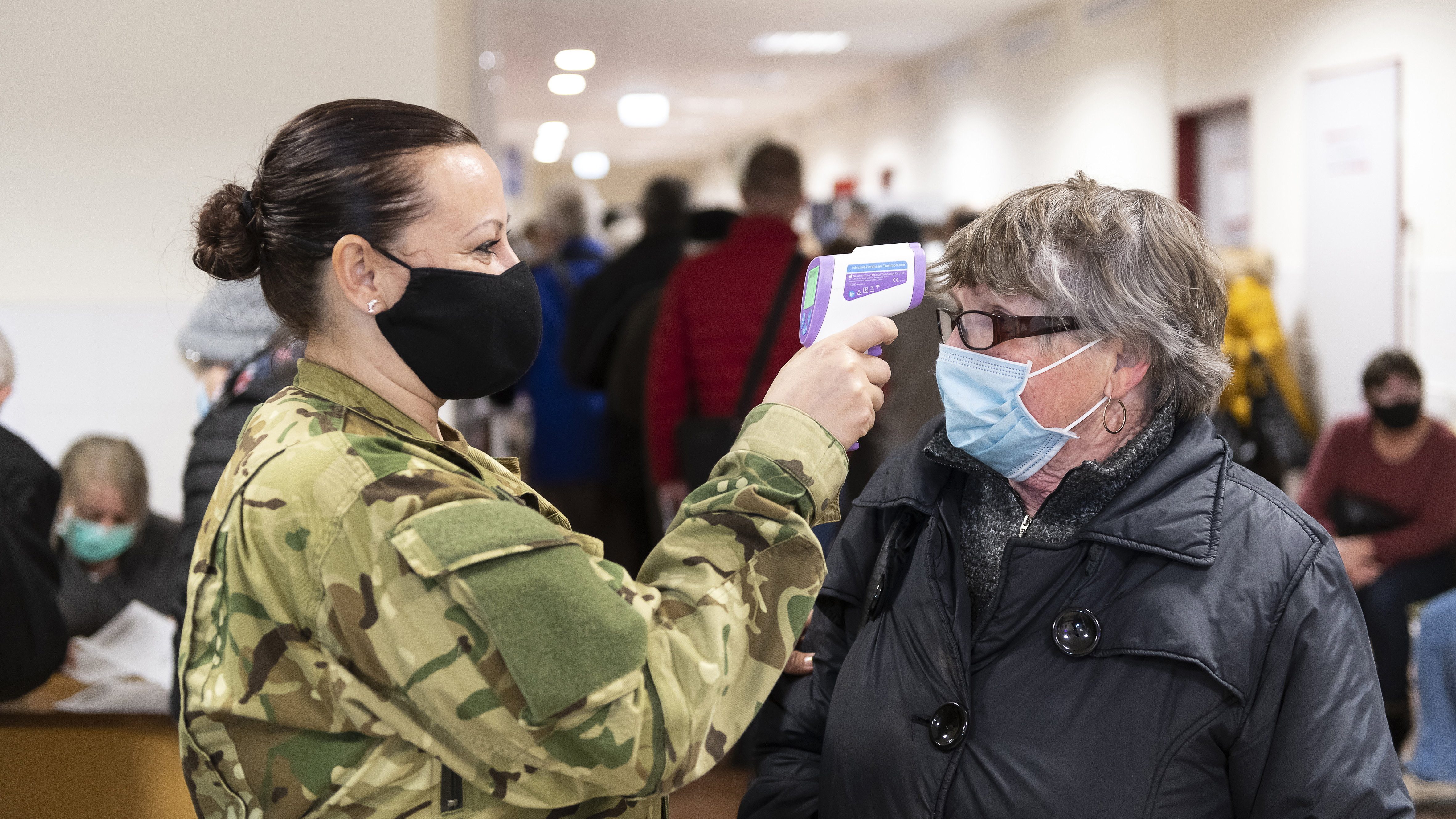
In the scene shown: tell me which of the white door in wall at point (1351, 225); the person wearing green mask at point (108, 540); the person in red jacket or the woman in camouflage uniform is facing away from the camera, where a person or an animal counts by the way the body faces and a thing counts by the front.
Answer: the person in red jacket

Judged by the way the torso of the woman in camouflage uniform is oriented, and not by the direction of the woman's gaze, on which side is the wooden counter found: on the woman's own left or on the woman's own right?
on the woman's own left

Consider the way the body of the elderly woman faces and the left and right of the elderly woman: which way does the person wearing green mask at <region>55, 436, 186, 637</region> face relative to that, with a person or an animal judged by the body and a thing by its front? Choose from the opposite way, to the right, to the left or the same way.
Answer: to the left

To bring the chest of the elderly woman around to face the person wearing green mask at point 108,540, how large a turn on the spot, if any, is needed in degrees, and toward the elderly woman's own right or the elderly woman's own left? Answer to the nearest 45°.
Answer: approximately 45° to the elderly woman's own right

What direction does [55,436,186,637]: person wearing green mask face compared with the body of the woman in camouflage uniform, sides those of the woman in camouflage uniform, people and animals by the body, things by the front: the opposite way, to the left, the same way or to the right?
to the right

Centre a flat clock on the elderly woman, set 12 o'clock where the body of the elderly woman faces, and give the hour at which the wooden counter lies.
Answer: The wooden counter is roughly at 2 o'clock from the elderly woman.

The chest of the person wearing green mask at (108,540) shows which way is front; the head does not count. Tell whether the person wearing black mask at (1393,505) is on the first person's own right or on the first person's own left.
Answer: on the first person's own left

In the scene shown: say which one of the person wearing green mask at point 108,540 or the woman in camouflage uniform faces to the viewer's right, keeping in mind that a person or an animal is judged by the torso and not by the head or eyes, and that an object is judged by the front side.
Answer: the woman in camouflage uniform

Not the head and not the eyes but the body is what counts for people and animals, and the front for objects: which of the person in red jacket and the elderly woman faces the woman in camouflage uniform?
the elderly woman

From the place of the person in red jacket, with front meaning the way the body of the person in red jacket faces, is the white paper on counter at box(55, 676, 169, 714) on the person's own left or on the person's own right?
on the person's own left

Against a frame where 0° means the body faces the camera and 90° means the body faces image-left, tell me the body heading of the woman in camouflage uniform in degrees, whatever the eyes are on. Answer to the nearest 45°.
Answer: approximately 270°

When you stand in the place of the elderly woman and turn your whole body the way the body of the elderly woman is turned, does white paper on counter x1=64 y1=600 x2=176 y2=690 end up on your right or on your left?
on your right

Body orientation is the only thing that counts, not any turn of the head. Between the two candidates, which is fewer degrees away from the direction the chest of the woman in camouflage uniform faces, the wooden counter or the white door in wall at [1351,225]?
the white door in wall
